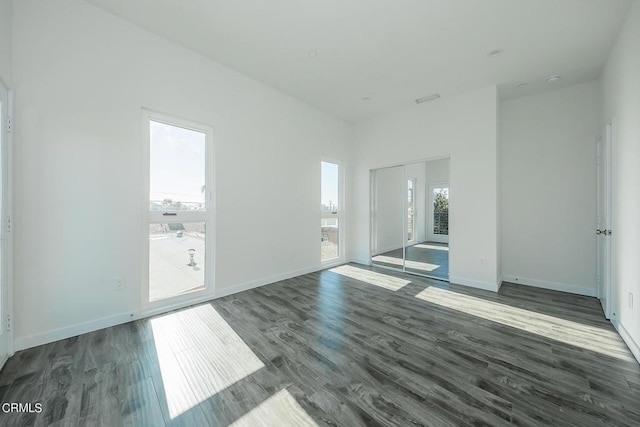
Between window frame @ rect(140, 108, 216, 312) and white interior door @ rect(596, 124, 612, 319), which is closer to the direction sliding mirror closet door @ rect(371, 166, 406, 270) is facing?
the window frame

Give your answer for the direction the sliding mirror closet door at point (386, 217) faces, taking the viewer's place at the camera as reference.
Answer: facing the viewer and to the left of the viewer

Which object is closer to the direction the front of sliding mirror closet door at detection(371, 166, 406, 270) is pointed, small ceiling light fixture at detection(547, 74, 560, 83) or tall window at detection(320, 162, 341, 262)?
the tall window

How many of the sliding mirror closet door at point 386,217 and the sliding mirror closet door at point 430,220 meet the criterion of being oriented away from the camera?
0

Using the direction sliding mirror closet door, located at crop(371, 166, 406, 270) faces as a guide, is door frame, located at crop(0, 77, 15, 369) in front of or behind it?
in front

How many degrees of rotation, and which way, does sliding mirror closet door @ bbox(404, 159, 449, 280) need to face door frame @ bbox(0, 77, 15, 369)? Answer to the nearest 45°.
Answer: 0° — it already faces it

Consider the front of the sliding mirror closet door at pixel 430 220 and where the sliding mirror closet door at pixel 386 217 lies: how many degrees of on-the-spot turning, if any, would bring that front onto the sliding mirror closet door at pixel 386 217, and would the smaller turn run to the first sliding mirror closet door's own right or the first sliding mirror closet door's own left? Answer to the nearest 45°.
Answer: approximately 45° to the first sliding mirror closet door's own right
